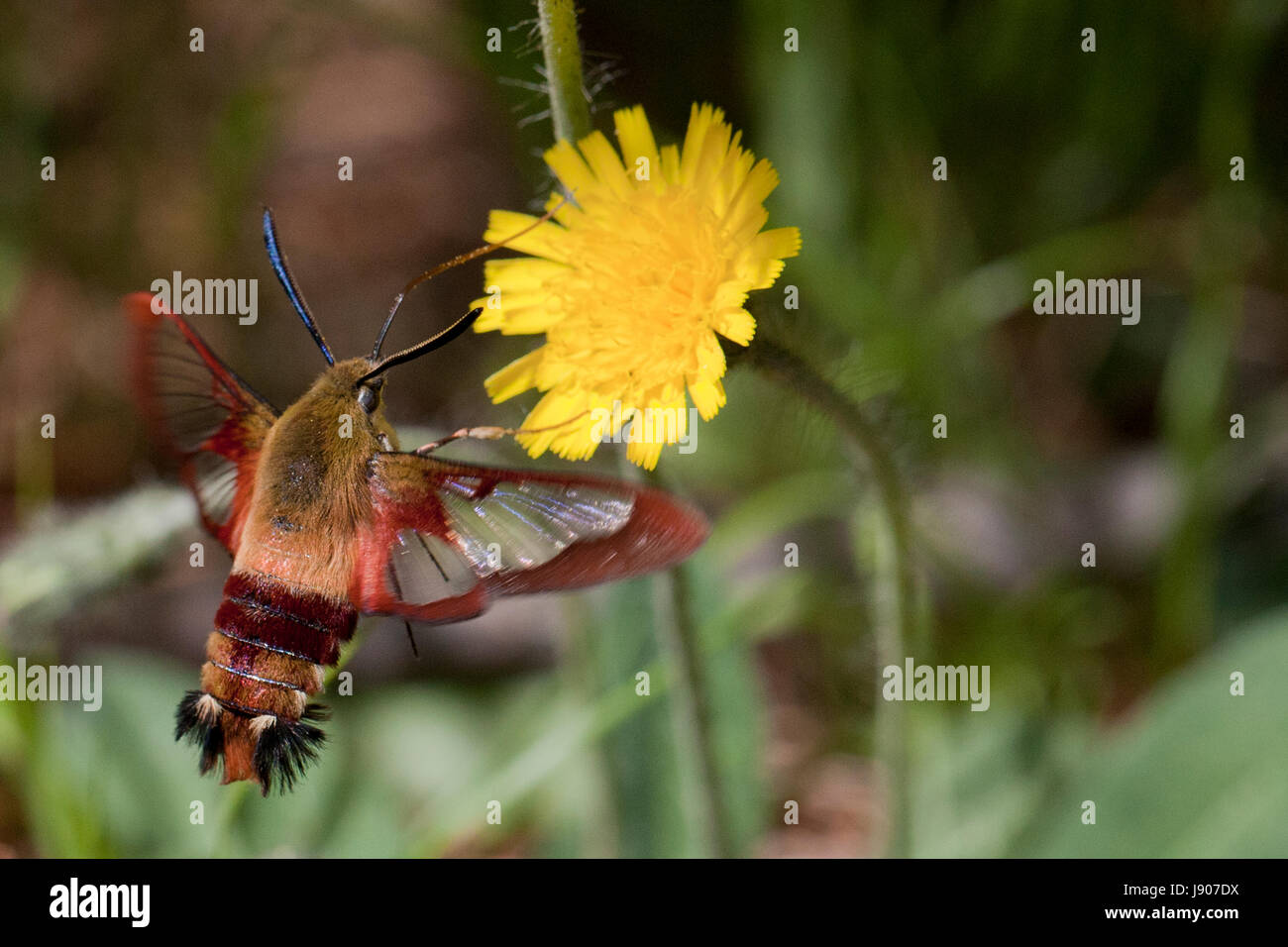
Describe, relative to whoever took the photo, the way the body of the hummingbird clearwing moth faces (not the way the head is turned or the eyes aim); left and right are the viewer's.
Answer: facing away from the viewer and to the right of the viewer
